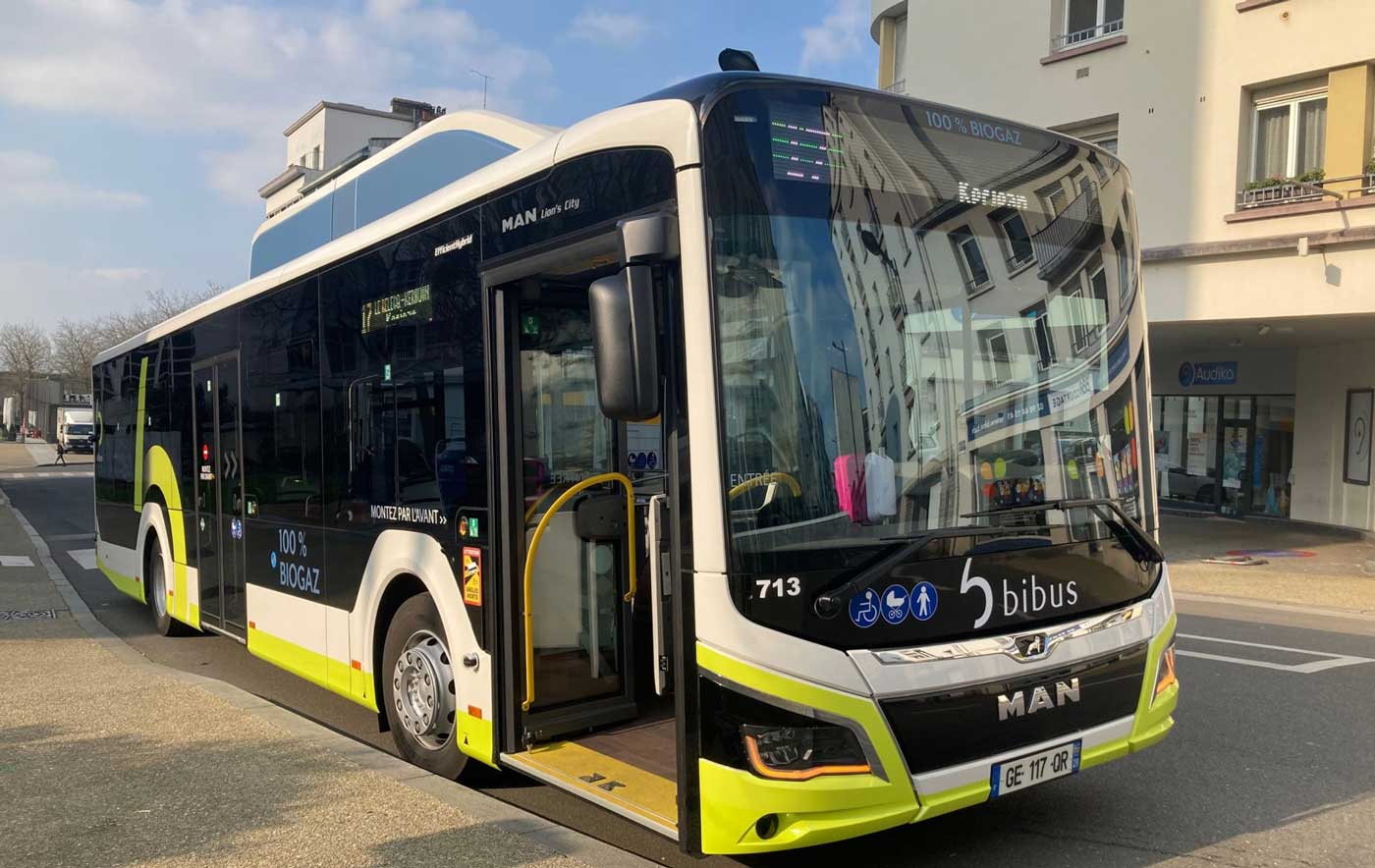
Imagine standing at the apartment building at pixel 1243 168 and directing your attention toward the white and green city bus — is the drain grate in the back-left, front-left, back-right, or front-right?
front-right

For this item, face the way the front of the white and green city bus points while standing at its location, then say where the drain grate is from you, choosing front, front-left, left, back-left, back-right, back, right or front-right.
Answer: back

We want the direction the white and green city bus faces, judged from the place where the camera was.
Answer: facing the viewer and to the right of the viewer

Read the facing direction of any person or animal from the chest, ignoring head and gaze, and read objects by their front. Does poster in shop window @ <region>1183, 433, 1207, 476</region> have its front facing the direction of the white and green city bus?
yes

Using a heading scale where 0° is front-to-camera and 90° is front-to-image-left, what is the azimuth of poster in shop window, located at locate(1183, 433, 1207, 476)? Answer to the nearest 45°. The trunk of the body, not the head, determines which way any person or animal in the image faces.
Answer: approximately 0°

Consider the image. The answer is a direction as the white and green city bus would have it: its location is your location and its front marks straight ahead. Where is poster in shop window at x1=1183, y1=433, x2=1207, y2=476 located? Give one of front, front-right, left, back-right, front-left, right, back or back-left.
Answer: left

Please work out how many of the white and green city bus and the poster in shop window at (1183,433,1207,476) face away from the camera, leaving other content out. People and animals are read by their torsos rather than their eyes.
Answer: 0

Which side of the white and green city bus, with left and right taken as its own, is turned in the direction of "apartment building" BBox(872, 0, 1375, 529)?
left

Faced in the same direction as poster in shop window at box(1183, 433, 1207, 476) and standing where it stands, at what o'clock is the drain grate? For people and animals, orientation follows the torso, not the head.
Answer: The drain grate is roughly at 1 o'clock from the poster in shop window.
